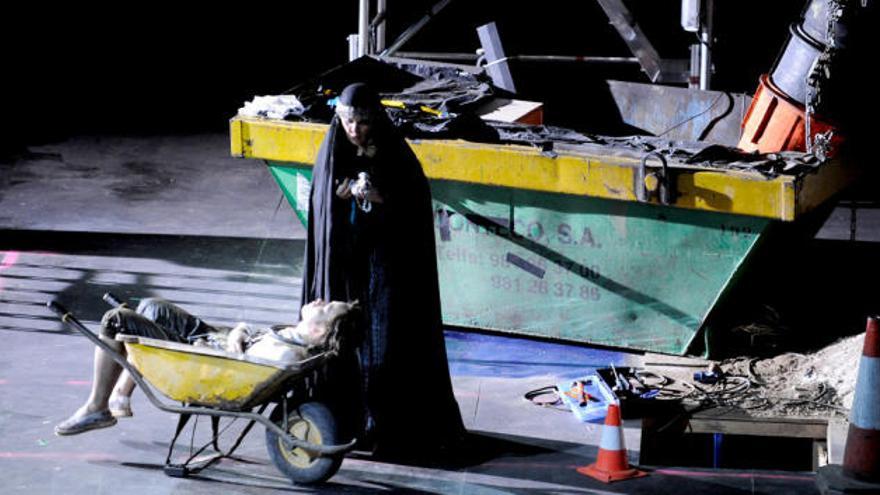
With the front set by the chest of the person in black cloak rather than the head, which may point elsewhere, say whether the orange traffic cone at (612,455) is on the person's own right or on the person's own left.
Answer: on the person's own left

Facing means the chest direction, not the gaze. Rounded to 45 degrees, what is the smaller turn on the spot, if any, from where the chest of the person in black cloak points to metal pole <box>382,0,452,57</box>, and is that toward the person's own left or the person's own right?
approximately 135° to the person's own right

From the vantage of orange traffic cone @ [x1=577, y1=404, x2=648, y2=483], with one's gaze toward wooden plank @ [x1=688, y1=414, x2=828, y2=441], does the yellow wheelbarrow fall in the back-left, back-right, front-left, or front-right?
back-left

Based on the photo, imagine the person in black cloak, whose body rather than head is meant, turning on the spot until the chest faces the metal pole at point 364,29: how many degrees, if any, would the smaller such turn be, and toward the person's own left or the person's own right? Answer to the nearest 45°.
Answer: approximately 135° to the person's own right

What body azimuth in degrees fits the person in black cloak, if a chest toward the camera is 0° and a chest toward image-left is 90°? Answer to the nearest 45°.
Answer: approximately 45°

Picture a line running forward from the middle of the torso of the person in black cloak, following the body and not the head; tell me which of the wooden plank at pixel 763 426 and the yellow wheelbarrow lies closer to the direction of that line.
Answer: the yellow wheelbarrow

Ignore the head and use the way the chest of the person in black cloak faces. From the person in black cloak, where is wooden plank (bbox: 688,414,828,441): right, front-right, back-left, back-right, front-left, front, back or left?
back-left

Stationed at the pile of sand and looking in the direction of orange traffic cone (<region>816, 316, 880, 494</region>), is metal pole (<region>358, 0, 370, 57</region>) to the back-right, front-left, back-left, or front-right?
back-right

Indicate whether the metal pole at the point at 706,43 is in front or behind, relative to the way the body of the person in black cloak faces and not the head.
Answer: behind

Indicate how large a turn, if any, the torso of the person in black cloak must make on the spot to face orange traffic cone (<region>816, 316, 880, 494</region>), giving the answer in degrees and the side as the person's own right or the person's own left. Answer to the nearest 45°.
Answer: approximately 135° to the person's own left
